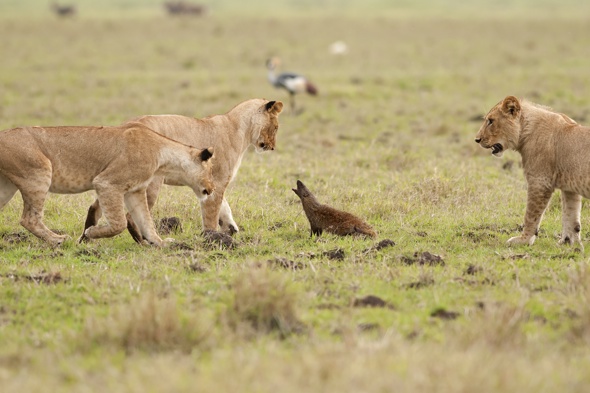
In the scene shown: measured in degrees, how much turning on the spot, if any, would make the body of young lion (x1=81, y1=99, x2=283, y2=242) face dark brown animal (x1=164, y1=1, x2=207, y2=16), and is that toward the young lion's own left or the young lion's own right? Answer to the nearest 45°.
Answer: approximately 90° to the young lion's own left

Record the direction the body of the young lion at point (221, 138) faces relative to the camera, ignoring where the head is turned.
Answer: to the viewer's right

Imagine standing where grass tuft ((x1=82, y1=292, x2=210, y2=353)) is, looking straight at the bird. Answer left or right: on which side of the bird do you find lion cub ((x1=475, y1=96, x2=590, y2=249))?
right

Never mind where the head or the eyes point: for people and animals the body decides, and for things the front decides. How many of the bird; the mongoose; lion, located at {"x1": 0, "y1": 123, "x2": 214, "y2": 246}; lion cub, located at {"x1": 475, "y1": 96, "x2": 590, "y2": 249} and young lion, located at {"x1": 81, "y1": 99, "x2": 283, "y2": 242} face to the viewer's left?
3

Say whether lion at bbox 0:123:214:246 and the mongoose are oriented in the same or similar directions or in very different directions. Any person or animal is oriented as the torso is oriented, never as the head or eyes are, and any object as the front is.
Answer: very different directions

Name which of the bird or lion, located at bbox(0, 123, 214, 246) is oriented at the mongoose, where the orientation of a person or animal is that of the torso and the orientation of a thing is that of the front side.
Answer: the lion

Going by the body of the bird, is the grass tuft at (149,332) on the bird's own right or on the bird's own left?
on the bird's own left

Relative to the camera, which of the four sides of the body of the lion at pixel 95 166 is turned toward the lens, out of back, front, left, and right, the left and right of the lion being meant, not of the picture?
right

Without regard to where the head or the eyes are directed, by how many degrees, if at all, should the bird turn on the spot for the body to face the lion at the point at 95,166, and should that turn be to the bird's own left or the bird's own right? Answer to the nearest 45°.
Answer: approximately 90° to the bird's own left

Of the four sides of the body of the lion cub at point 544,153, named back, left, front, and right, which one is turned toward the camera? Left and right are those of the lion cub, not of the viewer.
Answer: left

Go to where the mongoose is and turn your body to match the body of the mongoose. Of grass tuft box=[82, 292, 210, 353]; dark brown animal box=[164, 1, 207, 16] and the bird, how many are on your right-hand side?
2

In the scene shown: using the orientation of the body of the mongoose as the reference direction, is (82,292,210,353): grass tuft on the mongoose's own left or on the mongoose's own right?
on the mongoose's own left

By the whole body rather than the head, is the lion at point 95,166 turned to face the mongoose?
yes

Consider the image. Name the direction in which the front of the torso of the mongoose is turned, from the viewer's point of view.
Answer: to the viewer's left

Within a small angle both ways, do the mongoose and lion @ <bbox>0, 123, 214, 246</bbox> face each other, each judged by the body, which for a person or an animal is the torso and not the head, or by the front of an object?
yes

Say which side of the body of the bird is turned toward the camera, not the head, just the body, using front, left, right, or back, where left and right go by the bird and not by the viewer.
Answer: left
